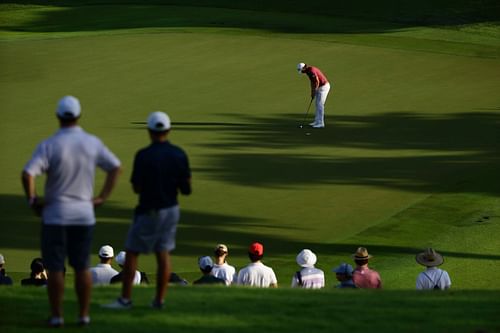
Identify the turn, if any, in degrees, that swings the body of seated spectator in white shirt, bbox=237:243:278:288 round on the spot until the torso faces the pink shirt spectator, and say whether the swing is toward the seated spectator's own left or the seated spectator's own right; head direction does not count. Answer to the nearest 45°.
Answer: approximately 90° to the seated spectator's own right

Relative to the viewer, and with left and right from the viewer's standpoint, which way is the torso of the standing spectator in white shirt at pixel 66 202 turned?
facing away from the viewer

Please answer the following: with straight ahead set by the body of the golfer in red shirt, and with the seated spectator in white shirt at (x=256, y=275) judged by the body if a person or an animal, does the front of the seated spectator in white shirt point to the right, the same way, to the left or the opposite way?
to the right

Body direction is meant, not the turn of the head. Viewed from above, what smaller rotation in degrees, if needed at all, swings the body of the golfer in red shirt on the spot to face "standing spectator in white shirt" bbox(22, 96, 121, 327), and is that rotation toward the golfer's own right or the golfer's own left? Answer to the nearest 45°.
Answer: approximately 90° to the golfer's own left

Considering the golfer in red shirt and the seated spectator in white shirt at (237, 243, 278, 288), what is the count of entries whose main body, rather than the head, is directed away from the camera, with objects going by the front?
1

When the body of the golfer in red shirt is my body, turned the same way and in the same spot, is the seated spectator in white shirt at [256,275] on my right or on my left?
on my left

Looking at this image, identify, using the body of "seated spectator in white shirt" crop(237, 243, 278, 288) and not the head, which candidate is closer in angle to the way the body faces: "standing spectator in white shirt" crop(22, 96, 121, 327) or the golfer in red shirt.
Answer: the golfer in red shirt

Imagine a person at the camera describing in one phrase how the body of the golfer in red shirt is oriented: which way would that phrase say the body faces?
to the viewer's left

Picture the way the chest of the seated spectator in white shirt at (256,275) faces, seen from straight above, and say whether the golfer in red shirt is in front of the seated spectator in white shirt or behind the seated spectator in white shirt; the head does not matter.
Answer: in front

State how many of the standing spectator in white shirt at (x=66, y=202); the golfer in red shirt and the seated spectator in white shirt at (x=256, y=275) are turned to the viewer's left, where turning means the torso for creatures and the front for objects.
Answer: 1

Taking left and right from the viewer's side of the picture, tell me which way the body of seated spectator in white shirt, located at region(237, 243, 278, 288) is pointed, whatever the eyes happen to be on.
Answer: facing away from the viewer

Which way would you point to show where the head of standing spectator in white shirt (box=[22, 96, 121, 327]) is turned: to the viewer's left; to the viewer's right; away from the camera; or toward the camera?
away from the camera

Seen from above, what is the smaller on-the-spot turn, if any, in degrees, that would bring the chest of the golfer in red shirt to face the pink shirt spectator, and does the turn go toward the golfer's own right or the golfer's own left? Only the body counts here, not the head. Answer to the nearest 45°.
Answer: approximately 90° to the golfer's own left

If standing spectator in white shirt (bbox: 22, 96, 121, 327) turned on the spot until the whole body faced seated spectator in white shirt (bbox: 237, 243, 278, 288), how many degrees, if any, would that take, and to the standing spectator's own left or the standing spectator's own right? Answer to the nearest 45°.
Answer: approximately 45° to the standing spectator's own right
